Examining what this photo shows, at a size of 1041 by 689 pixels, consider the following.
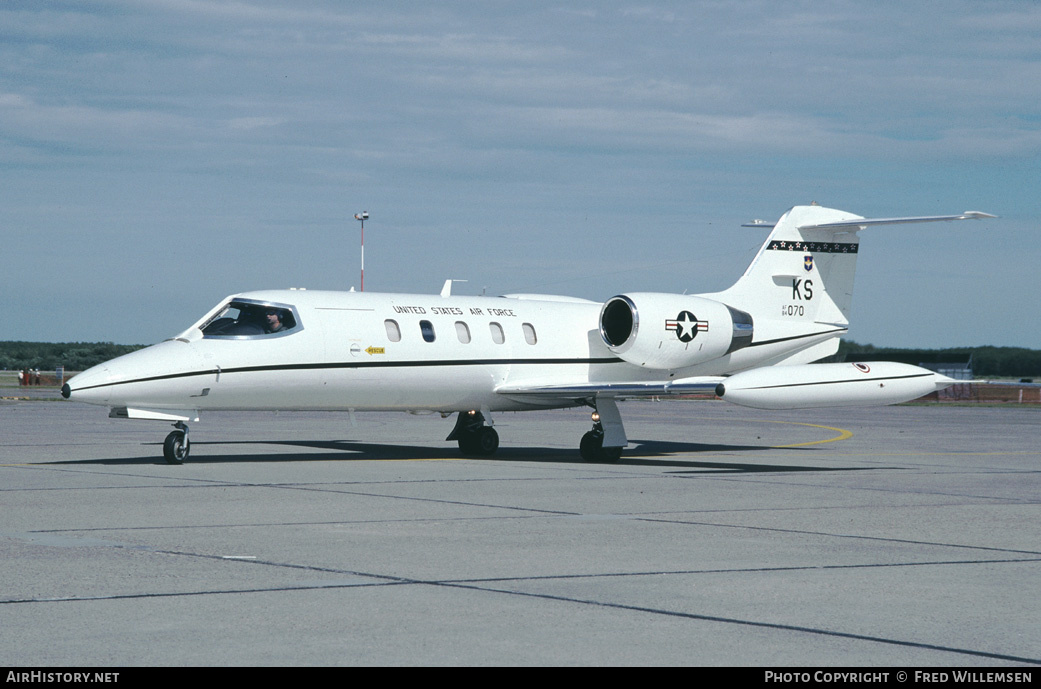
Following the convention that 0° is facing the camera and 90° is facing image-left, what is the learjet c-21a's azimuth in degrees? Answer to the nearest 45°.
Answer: approximately 45°
